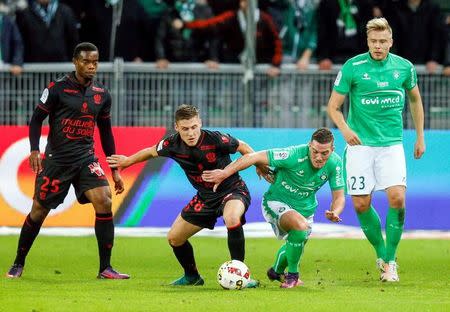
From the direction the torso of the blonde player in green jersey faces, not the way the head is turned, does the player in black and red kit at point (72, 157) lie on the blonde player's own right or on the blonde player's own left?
on the blonde player's own right

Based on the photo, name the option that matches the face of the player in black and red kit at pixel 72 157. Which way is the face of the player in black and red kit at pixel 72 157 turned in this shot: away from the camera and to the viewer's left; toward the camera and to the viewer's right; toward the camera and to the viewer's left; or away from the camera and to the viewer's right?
toward the camera and to the viewer's right

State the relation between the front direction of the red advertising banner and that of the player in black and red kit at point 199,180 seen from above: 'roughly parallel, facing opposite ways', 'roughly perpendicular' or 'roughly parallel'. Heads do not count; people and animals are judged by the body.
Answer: roughly parallel

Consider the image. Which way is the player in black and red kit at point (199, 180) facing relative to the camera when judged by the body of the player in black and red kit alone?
toward the camera

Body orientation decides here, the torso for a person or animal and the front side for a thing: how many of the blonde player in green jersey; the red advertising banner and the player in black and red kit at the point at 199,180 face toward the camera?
3

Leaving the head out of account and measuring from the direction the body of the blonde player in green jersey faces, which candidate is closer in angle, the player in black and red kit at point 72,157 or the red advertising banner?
the player in black and red kit

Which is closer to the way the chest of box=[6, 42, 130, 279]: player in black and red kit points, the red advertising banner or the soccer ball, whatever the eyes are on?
the soccer ball

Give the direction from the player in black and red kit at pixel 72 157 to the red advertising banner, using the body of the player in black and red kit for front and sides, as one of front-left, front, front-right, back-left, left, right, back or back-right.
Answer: back-left

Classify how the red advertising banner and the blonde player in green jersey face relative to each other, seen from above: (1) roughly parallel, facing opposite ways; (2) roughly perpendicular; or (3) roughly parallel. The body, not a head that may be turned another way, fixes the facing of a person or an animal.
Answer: roughly parallel

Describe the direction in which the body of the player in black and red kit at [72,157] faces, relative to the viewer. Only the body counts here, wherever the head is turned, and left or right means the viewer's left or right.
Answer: facing the viewer and to the right of the viewer
